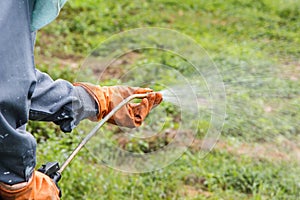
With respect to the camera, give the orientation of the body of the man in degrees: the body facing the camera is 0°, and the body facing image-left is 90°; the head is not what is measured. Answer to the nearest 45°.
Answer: approximately 270°
